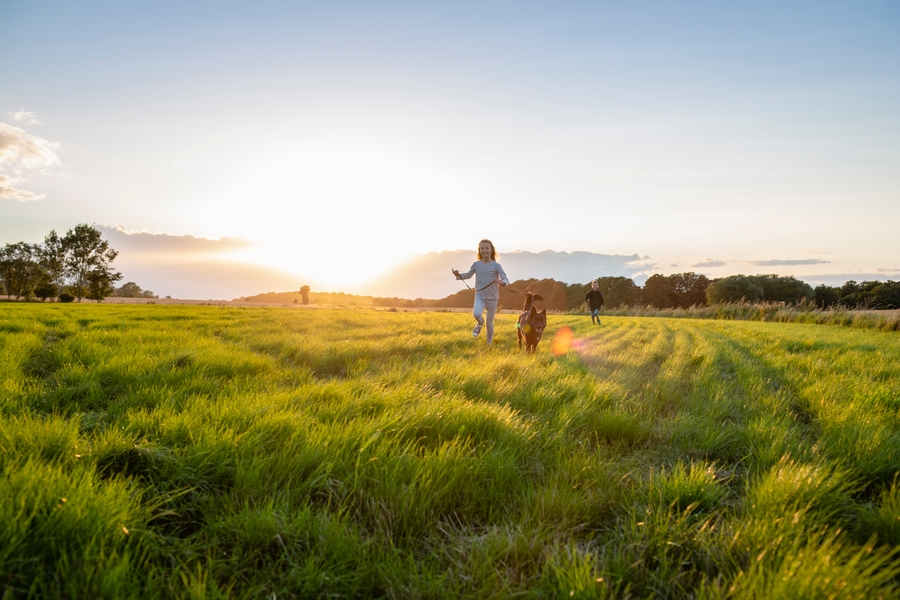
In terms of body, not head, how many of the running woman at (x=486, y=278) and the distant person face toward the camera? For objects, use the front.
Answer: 2

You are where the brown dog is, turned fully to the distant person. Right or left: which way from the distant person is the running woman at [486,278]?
left

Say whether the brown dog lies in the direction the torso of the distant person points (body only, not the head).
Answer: yes

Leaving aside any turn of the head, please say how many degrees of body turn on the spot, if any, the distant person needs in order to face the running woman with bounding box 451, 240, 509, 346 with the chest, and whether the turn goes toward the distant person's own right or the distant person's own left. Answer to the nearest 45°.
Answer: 0° — they already face them

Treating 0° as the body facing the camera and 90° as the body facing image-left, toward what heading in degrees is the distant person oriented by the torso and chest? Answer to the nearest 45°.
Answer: approximately 0°

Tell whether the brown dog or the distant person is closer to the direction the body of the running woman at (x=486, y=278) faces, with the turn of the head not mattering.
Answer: the brown dog
